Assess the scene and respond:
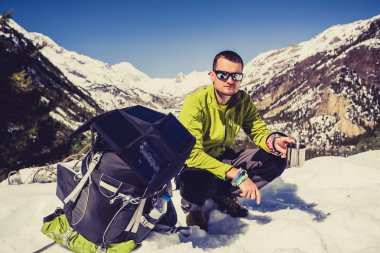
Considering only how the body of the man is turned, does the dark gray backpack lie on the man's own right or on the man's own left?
on the man's own right

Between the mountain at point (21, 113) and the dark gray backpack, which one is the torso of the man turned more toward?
the dark gray backpack

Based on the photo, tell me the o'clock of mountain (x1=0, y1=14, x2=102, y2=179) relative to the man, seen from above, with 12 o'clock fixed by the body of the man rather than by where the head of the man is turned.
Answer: The mountain is roughly at 6 o'clock from the man.

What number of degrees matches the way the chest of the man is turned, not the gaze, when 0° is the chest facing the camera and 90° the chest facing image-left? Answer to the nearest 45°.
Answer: approximately 315°
